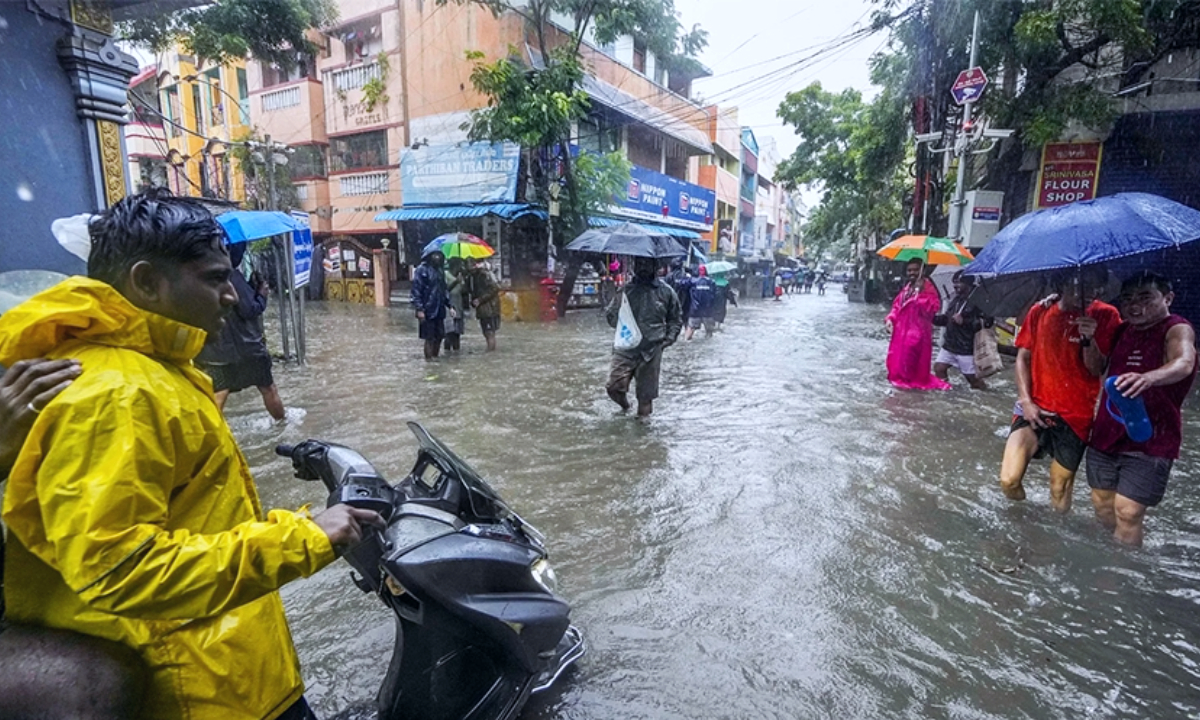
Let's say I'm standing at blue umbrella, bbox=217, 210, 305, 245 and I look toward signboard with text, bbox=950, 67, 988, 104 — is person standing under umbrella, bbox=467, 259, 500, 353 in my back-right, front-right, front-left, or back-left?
front-left

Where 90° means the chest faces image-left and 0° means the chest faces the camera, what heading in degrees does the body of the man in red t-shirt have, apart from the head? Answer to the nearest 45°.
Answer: approximately 0°

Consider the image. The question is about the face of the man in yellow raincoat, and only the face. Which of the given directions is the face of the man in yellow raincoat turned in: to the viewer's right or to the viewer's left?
to the viewer's right

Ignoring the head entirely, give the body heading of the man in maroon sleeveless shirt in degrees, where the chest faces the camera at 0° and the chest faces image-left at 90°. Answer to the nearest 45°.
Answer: approximately 45°

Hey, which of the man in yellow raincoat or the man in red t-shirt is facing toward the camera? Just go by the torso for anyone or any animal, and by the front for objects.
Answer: the man in red t-shirt

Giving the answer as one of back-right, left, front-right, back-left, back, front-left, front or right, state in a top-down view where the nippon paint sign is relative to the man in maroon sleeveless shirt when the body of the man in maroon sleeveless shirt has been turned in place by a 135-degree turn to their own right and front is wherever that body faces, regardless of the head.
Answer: front-left

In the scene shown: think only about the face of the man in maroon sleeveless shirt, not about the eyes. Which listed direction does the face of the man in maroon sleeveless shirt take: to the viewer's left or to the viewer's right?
to the viewer's left

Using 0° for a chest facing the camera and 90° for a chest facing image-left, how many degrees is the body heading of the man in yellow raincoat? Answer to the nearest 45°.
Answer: approximately 270°

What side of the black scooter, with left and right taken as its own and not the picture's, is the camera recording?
right

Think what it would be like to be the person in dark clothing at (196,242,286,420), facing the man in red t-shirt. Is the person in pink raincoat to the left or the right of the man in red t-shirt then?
left

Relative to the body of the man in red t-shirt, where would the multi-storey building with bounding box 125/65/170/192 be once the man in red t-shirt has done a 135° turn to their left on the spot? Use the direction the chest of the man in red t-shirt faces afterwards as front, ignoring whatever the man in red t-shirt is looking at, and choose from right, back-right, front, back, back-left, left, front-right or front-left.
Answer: back-left

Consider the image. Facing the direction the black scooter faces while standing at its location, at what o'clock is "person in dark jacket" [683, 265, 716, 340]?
The person in dark jacket is roughly at 10 o'clock from the black scooter.

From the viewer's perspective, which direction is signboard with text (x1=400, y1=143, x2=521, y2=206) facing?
toward the camera
